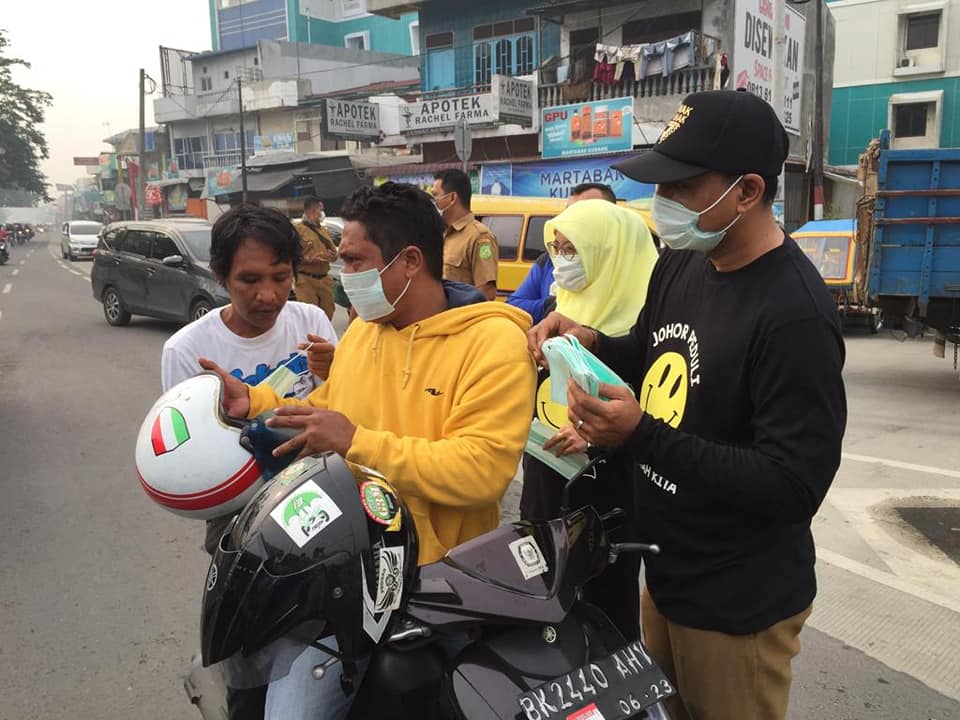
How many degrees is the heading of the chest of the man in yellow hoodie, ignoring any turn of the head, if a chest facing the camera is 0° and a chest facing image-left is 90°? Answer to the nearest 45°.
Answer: approximately 45°

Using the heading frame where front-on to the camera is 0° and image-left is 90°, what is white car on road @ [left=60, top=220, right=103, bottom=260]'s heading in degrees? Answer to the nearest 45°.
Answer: approximately 315°

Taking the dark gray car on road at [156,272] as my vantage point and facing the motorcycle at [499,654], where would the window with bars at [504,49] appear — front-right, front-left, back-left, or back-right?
back-left

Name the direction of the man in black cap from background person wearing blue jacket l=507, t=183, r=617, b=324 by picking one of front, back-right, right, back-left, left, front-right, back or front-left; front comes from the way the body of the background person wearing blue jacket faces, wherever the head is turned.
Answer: front-left

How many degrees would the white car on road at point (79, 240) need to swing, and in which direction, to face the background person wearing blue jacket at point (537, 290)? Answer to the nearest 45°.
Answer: approximately 45° to its right

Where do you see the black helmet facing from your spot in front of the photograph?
facing to the left of the viewer

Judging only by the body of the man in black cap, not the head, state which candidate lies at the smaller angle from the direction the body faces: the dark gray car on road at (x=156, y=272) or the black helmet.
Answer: the black helmet

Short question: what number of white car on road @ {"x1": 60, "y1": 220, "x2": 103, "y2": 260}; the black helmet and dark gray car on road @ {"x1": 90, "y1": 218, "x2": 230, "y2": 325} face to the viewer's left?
1

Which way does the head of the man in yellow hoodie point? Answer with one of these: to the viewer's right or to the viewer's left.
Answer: to the viewer's left

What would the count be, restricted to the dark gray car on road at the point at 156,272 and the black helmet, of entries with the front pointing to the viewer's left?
1

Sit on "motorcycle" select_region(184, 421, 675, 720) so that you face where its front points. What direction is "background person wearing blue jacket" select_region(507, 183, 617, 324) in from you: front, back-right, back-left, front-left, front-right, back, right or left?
back-left
